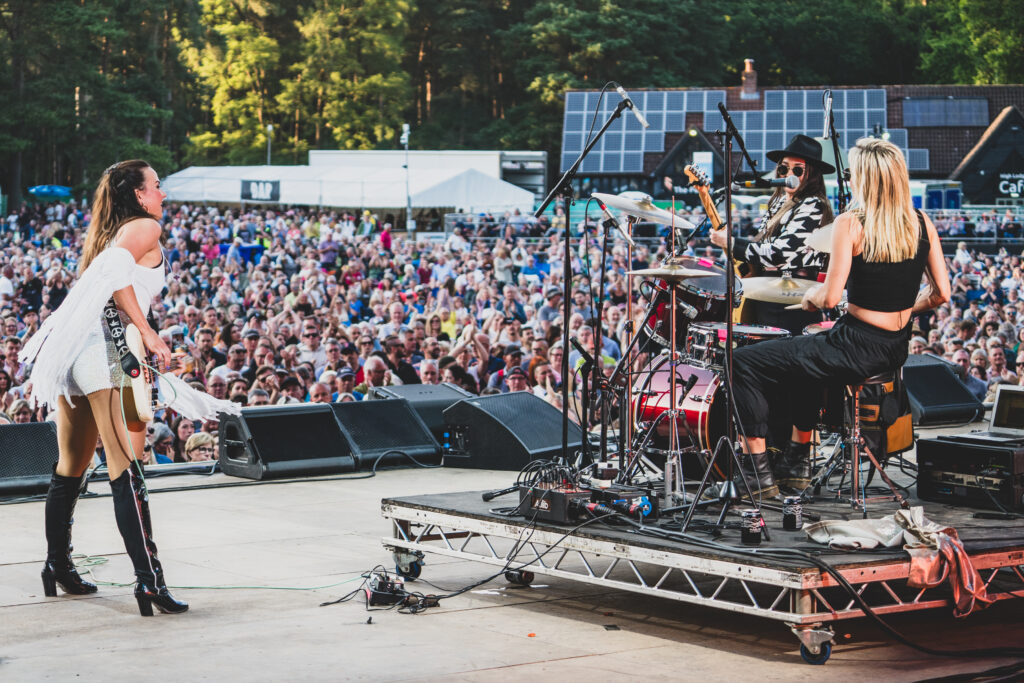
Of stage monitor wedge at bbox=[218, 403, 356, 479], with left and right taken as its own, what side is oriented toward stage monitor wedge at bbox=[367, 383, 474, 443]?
left

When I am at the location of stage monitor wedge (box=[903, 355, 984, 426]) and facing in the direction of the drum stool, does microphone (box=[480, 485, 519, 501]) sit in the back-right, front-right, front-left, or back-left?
front-right

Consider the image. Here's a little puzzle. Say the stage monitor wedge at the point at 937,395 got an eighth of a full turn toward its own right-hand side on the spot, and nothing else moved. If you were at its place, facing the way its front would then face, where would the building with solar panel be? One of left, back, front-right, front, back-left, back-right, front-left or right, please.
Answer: back

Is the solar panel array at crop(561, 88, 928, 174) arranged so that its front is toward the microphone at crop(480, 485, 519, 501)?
yes

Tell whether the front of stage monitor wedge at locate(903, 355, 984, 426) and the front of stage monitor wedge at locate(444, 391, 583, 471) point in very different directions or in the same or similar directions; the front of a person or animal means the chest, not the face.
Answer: same or similar directions

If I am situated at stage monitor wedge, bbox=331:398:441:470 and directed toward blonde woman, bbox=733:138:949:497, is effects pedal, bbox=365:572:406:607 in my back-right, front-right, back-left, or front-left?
front-right

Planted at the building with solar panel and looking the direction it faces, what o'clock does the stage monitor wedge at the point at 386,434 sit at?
The stage monitor wedge is roughly at 12 o'clock from the building with solar panel.

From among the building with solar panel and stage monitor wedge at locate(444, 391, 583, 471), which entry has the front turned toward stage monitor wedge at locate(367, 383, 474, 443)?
the building with solar panel

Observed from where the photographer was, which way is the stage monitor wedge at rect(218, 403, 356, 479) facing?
facing the viewer and to the right of the viewer

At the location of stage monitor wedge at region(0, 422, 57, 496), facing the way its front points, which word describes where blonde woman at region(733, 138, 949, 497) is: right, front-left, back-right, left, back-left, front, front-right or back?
front-left

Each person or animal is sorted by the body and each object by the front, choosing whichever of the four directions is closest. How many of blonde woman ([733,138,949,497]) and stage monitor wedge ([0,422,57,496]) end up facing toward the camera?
1

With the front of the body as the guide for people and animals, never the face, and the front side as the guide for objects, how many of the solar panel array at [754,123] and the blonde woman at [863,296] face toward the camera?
1

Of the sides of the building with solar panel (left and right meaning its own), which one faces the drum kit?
front

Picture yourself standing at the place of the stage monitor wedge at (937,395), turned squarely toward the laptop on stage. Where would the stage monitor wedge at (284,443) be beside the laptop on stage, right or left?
right

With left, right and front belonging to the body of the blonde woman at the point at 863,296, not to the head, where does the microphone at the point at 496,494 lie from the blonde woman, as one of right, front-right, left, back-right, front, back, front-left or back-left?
front-left

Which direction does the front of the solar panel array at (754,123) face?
toward the camera

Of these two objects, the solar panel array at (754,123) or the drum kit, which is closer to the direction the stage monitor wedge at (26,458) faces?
the drum kit

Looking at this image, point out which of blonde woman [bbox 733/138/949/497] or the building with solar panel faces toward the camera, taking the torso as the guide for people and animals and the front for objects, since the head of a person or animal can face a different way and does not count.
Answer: the building with solar panel

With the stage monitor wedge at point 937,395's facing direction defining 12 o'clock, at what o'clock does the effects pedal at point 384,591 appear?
The effects pedal is roughly at 2 o'clock from the stage monitor wedge.

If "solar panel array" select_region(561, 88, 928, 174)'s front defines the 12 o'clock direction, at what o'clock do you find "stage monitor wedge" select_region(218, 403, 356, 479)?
The stage monitor wedge is roughly at 12 o'clock from the solar panel array.

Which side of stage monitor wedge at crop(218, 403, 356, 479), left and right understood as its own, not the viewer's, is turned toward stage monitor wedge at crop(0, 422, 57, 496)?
right

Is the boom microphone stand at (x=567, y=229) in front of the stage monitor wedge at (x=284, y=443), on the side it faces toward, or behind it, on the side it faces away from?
in front

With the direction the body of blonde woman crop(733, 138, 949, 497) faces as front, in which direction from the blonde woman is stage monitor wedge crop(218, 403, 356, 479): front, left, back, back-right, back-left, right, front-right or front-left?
front
